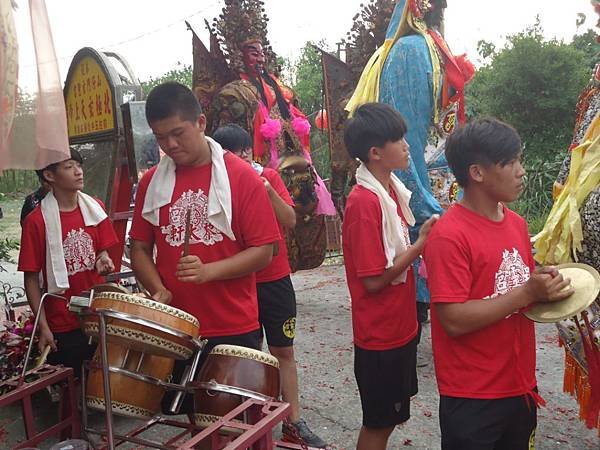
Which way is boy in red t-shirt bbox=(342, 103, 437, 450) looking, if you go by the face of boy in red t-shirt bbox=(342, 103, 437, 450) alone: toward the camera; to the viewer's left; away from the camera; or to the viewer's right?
to the viewer's right

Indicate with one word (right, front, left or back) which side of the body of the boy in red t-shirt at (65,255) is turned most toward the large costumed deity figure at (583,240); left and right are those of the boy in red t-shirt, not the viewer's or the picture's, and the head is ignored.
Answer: front

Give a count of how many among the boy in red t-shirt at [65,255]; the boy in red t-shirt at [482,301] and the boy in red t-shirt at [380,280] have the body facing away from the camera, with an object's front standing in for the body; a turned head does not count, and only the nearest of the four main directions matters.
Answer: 0

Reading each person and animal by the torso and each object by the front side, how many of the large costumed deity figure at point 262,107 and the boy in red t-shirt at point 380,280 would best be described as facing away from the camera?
0

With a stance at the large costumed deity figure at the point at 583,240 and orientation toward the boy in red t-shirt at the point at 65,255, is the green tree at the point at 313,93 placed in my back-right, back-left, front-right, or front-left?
front-right

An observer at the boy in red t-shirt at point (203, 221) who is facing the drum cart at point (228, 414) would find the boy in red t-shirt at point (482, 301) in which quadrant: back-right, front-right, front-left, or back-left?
front-left

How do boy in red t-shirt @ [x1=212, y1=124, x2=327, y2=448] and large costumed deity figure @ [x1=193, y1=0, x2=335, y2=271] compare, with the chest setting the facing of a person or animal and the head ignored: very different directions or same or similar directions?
same or similar directions

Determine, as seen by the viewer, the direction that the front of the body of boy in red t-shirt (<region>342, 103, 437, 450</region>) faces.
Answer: to the viewer's right

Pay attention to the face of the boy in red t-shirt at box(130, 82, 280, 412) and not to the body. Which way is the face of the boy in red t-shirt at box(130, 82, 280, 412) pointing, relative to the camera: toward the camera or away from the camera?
toward the camera
